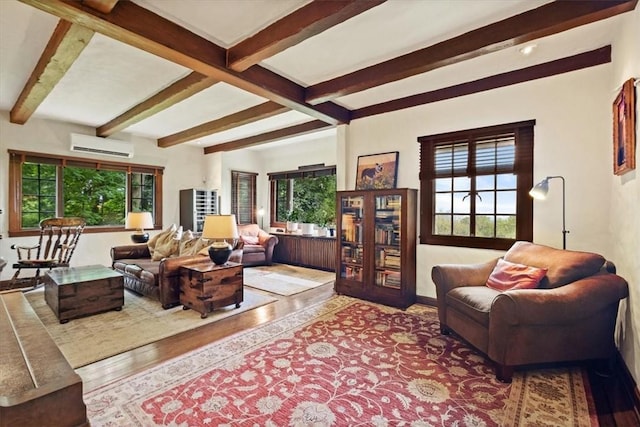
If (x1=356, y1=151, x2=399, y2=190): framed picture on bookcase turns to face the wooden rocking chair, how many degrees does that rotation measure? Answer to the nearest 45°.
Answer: approximately 45° to its right

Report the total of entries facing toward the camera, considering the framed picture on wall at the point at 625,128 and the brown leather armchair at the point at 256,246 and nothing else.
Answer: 1

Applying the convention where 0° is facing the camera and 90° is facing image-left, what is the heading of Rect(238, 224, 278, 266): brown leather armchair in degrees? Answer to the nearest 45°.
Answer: approximately 0°

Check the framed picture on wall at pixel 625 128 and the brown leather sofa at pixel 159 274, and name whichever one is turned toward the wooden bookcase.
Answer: the framed picture on wall

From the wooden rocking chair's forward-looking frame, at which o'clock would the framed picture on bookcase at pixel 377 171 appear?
The framed picture on bookcase is roughly at 9 o'clock from the wooden rocking chair.

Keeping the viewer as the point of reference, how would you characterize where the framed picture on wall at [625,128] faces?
facing to the left of the viewer

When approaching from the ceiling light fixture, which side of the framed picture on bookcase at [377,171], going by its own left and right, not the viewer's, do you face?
left

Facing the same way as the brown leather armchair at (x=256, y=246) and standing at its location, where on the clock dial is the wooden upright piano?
The wooden upright piano is roughly at 12 o'clock from the brown leather armchair.
